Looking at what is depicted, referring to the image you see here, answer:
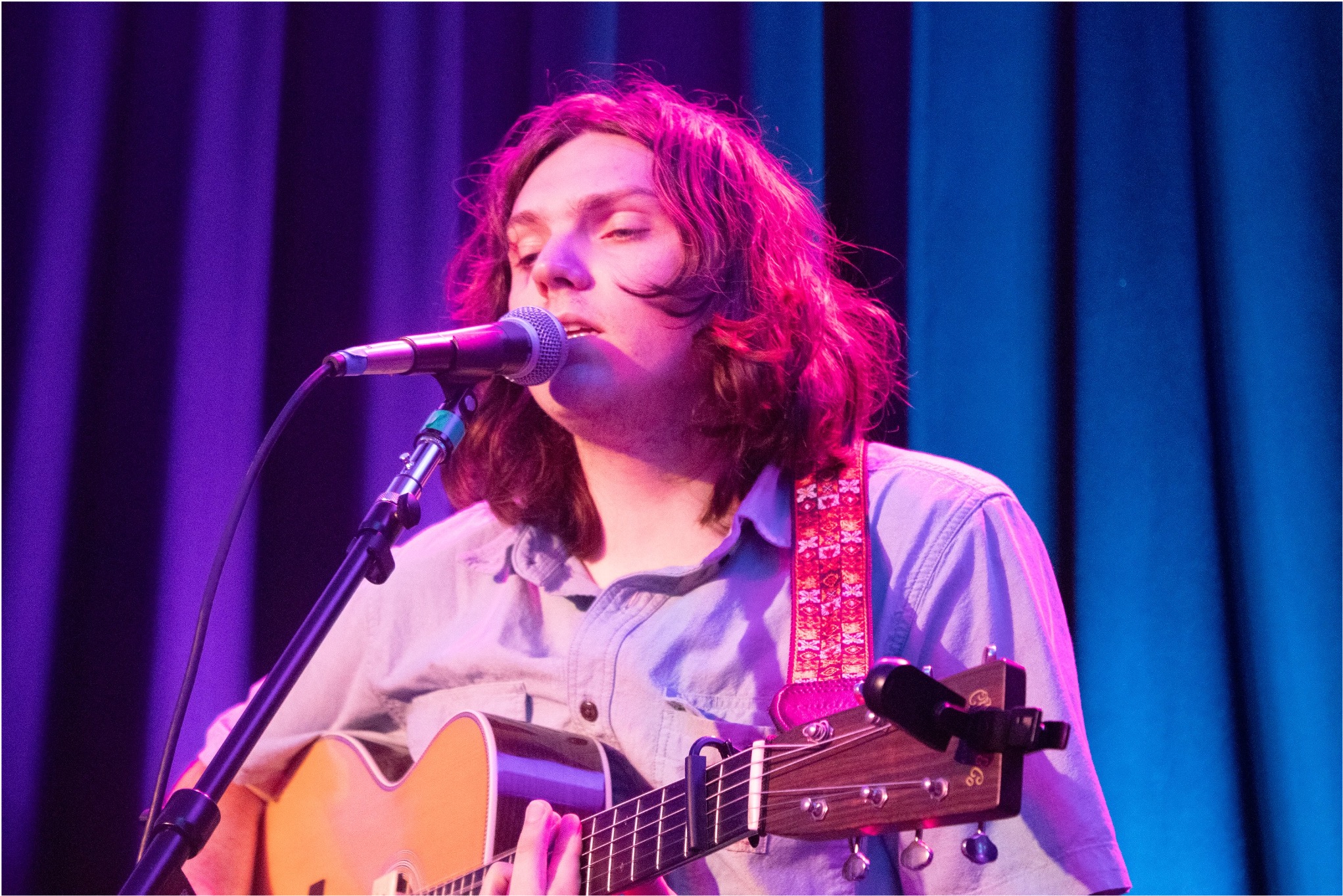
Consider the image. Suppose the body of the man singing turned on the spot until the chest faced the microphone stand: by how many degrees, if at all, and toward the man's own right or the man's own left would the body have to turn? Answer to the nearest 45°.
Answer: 0° — they already face it

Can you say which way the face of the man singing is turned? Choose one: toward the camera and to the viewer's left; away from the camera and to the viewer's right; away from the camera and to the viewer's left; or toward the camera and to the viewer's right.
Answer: toward the camera and to the viewer's left

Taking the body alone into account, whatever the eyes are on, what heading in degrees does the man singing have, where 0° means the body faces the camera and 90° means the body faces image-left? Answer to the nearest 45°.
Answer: approximately 45°
